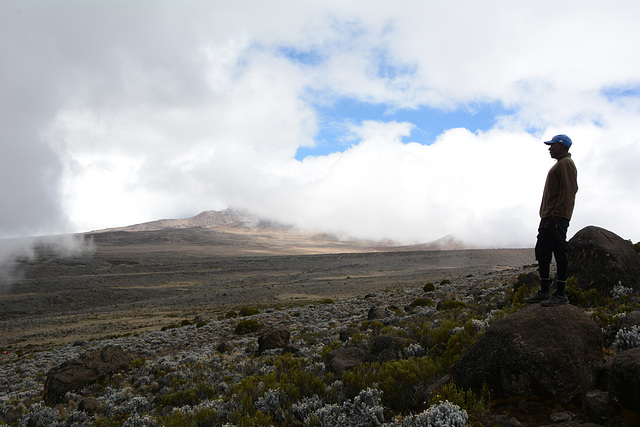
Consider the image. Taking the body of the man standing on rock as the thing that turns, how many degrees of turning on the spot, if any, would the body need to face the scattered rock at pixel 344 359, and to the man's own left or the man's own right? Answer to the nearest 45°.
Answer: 0° — they already face it

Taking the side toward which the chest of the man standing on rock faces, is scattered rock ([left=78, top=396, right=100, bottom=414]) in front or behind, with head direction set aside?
in front

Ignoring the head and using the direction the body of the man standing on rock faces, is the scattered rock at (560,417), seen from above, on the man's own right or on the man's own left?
on the man's own left

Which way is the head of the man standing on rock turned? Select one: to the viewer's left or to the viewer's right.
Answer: to the viewer's left

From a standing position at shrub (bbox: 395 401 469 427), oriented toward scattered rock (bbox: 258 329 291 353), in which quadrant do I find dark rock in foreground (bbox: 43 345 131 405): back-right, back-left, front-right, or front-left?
front-left

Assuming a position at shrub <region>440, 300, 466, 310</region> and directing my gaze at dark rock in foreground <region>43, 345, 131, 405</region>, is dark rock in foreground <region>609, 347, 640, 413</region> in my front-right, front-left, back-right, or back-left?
front-left

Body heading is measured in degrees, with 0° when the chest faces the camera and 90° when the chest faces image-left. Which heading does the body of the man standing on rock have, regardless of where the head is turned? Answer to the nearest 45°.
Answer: approximately 90°
